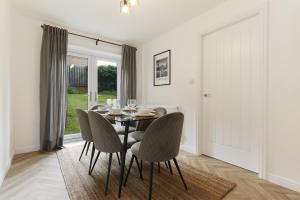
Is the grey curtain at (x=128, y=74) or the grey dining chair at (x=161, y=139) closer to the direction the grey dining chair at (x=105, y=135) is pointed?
the grey curtain

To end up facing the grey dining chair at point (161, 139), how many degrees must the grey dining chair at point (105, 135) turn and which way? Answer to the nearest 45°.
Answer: approximately 90° to its right

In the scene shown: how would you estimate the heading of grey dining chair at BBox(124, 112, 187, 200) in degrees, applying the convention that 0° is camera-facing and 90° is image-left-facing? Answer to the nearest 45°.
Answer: approximately 135°

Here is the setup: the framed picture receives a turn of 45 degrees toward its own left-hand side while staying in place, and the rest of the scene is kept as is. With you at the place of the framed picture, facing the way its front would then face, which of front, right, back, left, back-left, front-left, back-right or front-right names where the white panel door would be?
front-left

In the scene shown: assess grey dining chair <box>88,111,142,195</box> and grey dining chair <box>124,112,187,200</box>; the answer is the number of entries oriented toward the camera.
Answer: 0

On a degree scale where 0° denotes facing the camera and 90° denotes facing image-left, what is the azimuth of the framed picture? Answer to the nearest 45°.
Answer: approximately 45°

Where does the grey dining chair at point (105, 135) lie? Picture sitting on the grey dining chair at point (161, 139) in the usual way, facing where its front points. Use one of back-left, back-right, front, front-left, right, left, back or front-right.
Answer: front-left

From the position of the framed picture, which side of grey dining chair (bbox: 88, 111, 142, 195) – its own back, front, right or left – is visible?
front

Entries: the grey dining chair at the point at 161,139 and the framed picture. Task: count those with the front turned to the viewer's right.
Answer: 0

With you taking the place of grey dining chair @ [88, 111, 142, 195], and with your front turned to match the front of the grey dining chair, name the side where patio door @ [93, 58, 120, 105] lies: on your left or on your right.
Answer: on your left

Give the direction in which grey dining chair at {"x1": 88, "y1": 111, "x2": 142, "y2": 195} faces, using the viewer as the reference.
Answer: facing away from the viewer and to the right of the viewer

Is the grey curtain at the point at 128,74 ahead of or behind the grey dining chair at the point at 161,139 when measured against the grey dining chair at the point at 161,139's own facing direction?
ahead

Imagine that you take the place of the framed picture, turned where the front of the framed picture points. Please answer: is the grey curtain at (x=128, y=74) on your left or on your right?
on your right

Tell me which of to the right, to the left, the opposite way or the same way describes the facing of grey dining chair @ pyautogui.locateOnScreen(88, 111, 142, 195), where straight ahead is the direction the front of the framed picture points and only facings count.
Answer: the opposite way

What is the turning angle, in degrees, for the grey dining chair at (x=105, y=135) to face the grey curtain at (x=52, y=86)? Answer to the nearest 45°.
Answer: approximately 90° to its left

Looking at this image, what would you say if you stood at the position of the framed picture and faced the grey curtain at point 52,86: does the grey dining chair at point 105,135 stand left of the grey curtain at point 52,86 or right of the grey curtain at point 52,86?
left

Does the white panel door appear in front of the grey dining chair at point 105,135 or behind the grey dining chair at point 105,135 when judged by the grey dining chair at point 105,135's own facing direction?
in front
